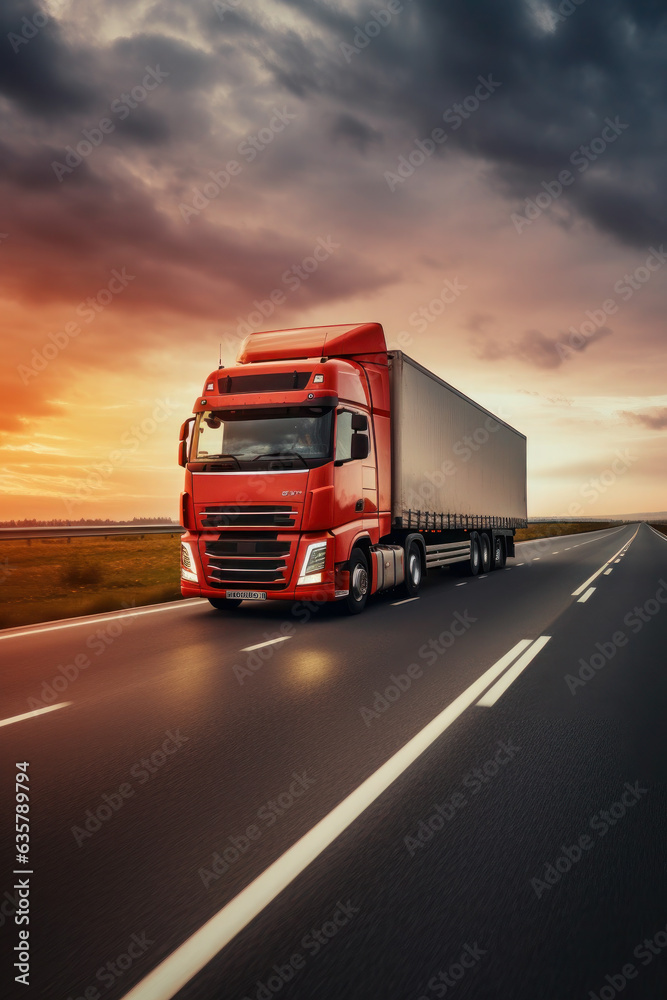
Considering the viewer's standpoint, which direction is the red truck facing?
facing the viewer and to the left of the viewer
